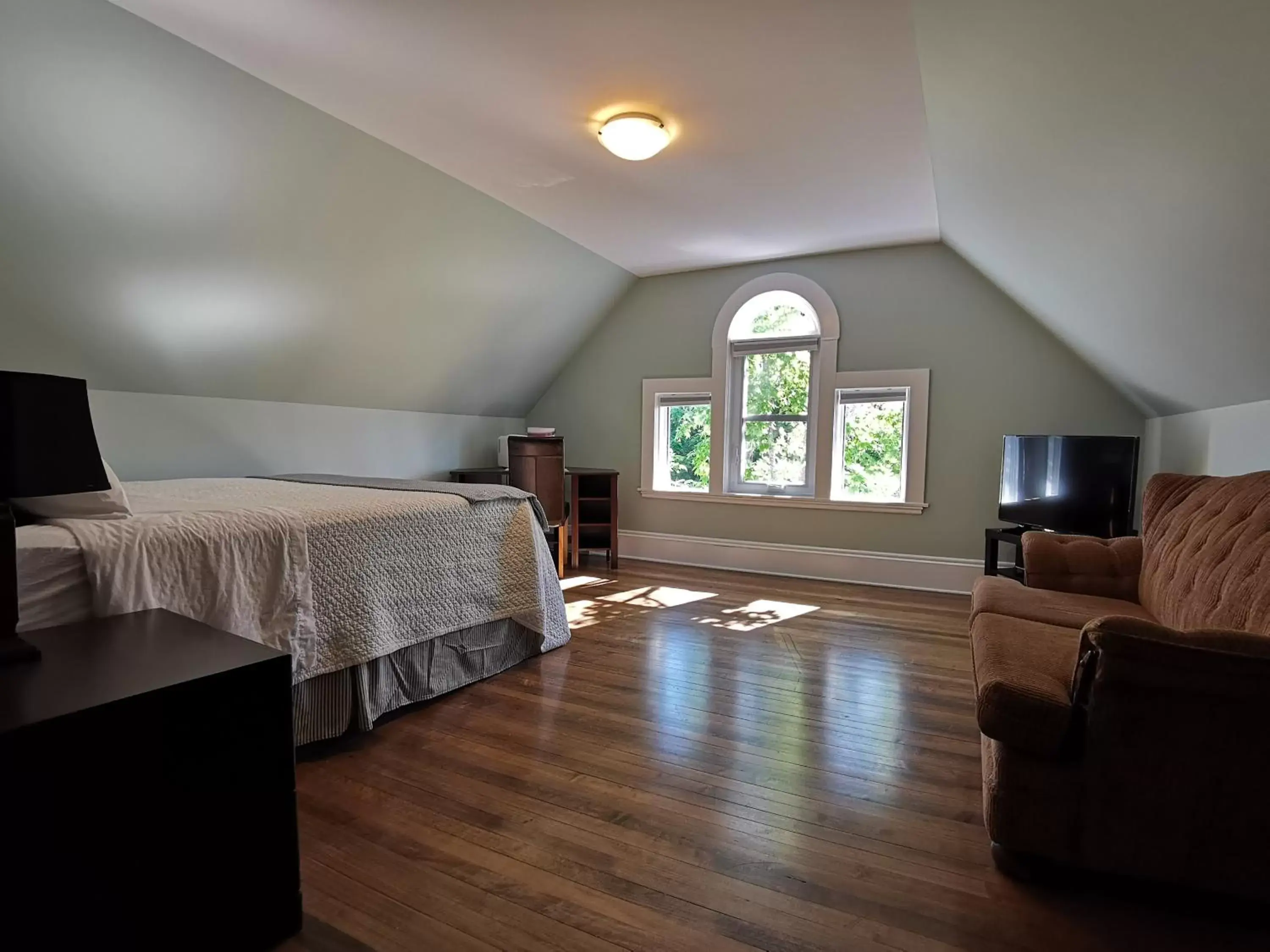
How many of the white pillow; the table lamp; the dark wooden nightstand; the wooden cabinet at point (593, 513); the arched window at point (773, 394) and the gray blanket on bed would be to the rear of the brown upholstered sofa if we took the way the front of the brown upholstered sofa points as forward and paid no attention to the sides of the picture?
0

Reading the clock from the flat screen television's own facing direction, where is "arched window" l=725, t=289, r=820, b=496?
The arched window is roughly at 2 o'clock from the flat screen television.

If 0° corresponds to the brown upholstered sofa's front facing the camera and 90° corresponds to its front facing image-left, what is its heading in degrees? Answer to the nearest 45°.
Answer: approximately 90°

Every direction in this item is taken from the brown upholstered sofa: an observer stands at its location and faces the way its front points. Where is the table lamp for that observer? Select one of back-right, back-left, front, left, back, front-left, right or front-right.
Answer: front-left

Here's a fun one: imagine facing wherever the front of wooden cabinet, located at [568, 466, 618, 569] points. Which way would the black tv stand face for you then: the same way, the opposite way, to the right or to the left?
to the right

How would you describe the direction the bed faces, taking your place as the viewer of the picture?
facing away from the viewer and to the right of the viewer

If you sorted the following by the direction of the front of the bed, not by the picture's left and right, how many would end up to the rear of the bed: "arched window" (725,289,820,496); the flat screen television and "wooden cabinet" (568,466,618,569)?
0

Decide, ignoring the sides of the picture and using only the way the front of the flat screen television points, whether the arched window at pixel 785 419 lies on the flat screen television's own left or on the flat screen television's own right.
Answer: on the flat screen television's own right

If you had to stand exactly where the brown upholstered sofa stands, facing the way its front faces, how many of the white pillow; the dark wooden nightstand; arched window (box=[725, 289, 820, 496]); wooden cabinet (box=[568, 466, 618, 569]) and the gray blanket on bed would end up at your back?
0

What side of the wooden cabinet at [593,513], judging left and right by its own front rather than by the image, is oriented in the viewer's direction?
front

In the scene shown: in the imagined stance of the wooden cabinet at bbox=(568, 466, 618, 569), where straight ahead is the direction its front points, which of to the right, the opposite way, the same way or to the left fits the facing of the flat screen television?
to the right

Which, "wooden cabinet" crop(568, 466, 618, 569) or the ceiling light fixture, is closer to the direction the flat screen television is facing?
the ceiling light fixture

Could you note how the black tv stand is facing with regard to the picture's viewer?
facing the viewer and to the left of the viewer

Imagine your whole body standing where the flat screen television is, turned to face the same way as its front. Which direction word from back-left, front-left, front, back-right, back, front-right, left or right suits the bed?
front

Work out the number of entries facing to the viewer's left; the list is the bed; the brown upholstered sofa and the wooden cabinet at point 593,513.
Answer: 1

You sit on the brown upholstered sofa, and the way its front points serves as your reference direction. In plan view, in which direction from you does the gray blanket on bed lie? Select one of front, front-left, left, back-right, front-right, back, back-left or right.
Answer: front
